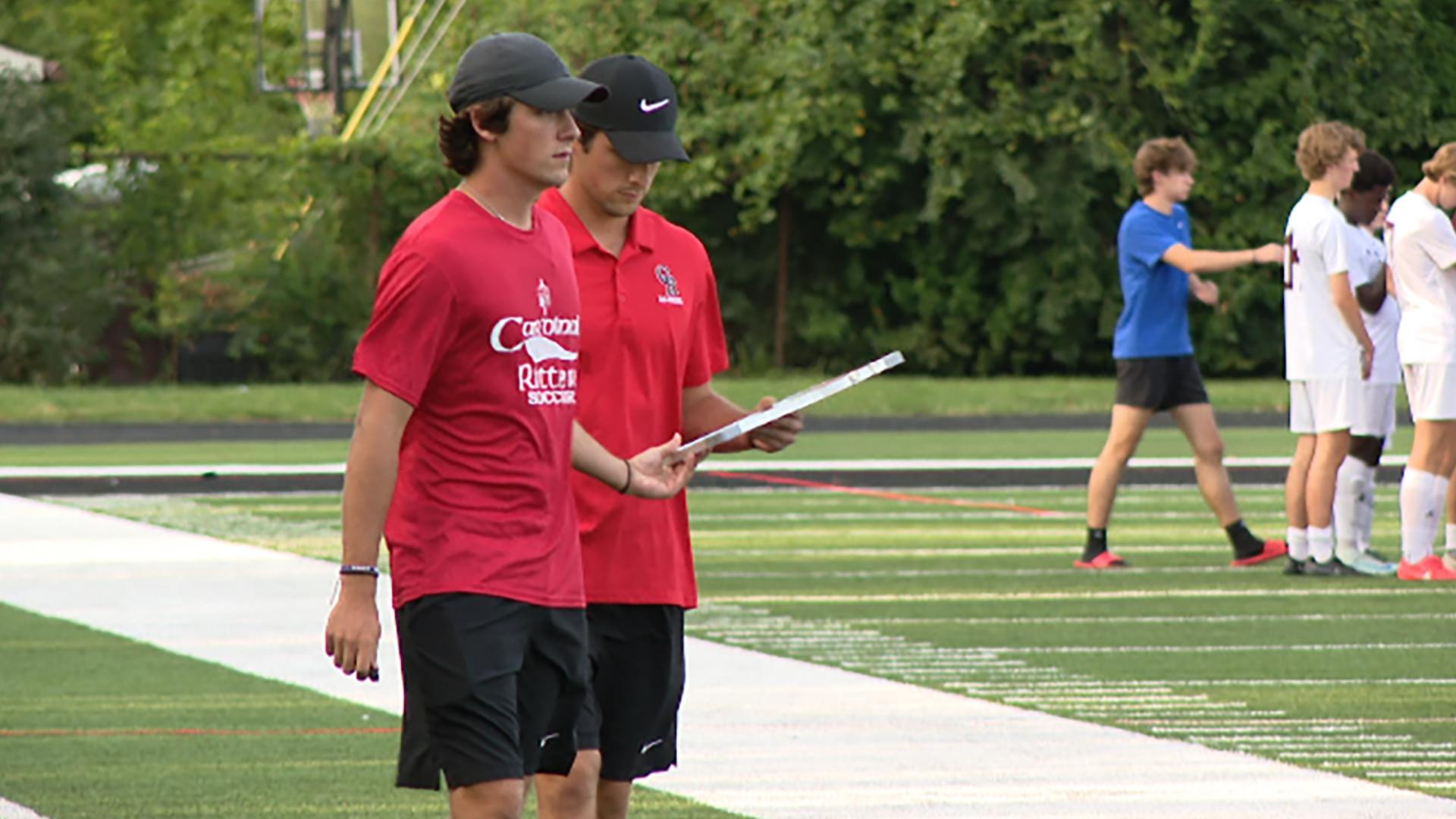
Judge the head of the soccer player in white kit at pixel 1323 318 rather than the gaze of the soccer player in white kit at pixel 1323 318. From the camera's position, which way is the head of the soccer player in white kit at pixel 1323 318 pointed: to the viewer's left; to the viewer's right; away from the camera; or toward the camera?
to the viewer's right

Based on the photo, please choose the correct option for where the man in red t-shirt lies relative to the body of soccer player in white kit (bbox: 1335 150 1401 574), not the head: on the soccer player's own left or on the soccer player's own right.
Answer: on the soccer player's own right

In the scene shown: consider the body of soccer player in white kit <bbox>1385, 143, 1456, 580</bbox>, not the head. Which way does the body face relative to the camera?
to the viewer's right

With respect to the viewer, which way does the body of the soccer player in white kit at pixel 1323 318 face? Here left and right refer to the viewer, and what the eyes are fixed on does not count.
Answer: facing to the right of the viewer

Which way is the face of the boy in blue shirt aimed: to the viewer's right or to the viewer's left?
to the viewer's right

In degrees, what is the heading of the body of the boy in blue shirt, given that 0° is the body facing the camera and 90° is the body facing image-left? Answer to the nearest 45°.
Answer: approximately 270°

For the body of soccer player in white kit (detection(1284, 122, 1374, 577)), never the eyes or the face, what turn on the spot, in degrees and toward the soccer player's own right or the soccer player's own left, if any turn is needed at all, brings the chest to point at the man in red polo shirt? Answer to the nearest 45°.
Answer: approximately 90° to the soccer player's own right
